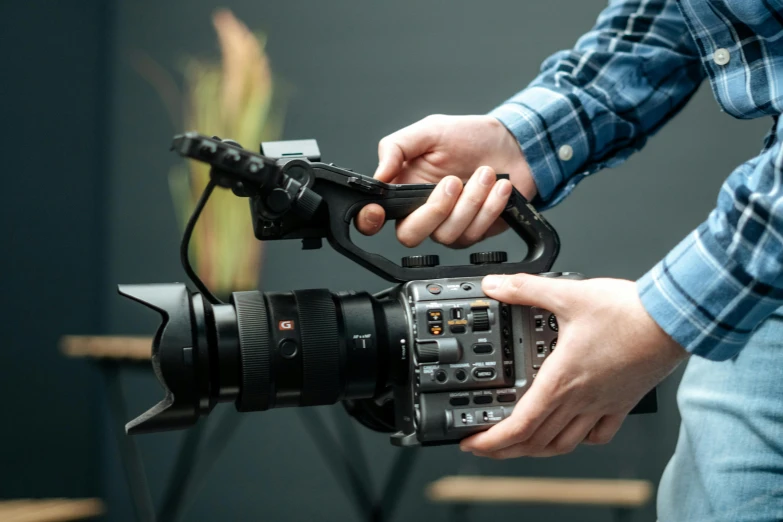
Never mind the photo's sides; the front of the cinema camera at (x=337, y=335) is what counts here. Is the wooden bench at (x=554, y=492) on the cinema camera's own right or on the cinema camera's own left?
on the cinema camera's own right

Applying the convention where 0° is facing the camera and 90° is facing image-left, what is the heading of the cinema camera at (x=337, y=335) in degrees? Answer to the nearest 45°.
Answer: approximately 90°

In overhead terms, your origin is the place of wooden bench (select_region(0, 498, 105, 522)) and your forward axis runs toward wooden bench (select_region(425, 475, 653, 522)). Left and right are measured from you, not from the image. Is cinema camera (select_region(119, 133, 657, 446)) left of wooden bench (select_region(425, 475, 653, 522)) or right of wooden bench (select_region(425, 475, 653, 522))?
right

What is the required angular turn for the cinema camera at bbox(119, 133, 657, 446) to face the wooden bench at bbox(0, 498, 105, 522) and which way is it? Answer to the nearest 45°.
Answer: approximately 45° to its right
